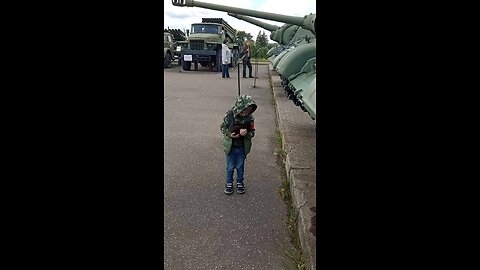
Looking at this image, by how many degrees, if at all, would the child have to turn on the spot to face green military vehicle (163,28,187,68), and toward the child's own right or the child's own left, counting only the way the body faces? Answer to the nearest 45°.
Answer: approximately 180°

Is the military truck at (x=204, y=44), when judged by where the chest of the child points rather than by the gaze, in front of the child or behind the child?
behind

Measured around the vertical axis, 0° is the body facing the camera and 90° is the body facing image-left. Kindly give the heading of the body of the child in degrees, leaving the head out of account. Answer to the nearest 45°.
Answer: approximately 0°
